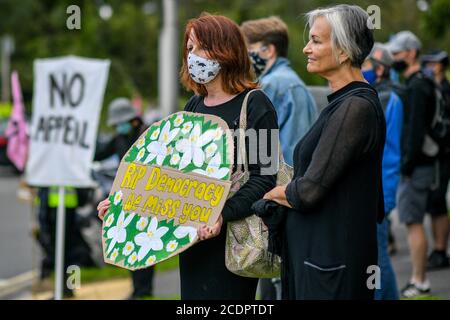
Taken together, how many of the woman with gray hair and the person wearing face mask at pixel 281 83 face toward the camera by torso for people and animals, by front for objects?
0

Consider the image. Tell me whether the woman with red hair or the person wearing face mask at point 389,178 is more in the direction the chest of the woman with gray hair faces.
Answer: the woman with red hair

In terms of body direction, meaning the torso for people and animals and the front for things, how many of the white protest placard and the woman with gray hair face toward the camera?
1

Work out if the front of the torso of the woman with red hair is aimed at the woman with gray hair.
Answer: no

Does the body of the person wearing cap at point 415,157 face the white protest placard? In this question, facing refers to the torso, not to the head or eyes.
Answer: yes

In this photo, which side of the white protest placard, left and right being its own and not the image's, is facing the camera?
front

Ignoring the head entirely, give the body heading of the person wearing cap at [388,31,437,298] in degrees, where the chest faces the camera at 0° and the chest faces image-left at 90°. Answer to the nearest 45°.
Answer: approximately 90°

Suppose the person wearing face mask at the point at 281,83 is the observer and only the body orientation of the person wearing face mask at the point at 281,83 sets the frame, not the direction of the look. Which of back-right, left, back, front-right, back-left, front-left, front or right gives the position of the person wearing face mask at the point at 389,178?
back

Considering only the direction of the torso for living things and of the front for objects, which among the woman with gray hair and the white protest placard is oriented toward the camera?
the white protest placard

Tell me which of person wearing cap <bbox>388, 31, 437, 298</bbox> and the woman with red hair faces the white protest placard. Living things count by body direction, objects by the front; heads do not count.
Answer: the person wearing cap

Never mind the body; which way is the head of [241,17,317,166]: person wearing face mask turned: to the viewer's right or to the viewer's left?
to the viewer's left

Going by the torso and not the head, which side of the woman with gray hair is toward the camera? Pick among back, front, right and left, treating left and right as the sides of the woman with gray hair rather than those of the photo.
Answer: left

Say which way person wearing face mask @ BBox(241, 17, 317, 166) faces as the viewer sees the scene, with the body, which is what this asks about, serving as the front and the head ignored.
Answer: to the viewer's left

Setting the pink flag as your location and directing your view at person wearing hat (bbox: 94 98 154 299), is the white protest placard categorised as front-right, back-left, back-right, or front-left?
front-right

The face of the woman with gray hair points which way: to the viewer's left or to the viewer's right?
to the viewer's left
